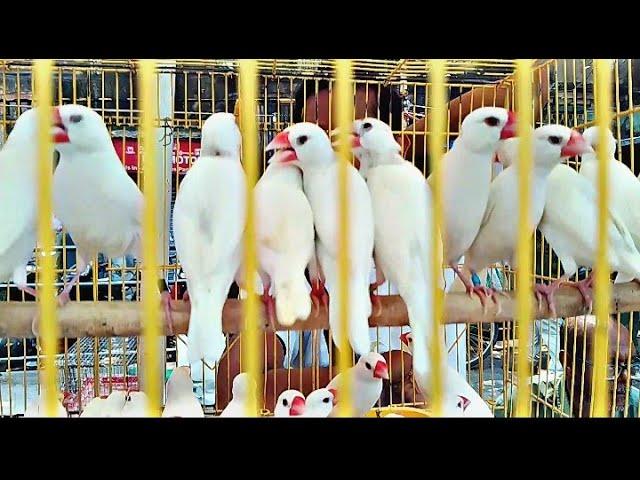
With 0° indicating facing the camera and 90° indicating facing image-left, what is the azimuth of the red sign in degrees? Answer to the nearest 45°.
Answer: approximately 0°

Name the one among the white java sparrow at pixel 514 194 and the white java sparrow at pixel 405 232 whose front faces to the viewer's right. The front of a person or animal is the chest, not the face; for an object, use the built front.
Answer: the white java sparrow at pixel 514 194

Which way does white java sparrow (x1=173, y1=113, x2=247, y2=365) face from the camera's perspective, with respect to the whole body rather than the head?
away from the camera
